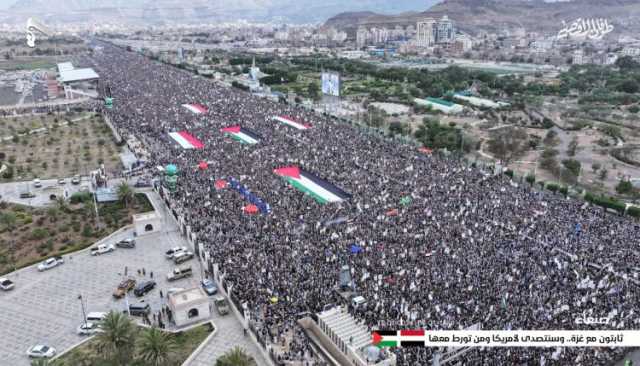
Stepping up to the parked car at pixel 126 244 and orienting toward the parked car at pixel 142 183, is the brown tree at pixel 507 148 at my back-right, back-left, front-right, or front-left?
front-right

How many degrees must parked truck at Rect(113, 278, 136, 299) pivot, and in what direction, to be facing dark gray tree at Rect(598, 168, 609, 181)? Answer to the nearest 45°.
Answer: approximately 135° to its left

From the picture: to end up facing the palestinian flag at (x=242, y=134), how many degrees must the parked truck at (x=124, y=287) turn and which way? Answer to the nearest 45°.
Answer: approximately 180°

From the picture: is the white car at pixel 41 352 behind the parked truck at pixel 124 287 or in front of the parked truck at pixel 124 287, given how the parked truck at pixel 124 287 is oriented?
in front

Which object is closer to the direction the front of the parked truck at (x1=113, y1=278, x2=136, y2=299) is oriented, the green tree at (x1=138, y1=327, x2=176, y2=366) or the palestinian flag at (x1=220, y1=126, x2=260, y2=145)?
the green tree

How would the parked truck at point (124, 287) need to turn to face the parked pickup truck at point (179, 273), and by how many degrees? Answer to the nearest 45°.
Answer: approximately 135° to its left

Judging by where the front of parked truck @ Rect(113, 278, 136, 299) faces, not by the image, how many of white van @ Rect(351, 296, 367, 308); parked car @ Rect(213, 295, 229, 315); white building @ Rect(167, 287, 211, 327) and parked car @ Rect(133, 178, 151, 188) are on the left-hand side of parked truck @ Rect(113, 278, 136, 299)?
3

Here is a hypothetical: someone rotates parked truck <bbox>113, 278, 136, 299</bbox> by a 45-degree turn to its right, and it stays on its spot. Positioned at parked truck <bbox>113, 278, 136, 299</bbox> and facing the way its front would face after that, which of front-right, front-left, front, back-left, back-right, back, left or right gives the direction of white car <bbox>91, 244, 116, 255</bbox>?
right

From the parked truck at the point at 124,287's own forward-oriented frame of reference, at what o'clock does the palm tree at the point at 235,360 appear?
The palm tree is roughly at 10 o'clock from the parked truck.

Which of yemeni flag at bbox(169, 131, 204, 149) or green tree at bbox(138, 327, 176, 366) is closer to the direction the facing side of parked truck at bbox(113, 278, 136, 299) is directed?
the green tree

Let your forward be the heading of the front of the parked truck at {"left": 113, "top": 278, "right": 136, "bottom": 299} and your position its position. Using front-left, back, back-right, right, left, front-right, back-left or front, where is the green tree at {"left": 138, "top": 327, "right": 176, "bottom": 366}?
front-left
